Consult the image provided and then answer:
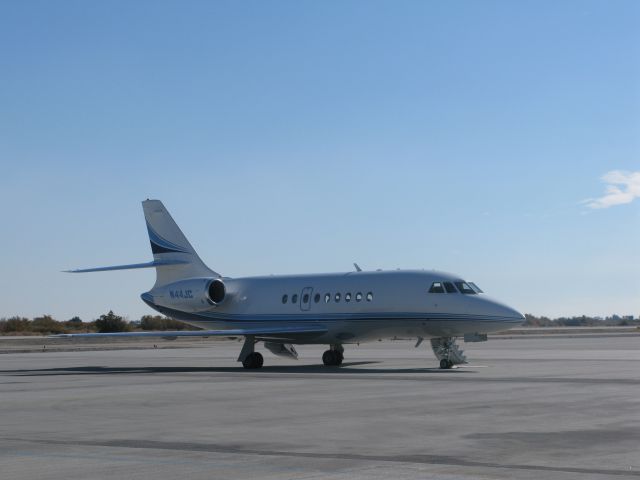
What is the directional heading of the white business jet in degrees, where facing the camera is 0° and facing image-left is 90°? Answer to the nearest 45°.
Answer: approximately 315°
